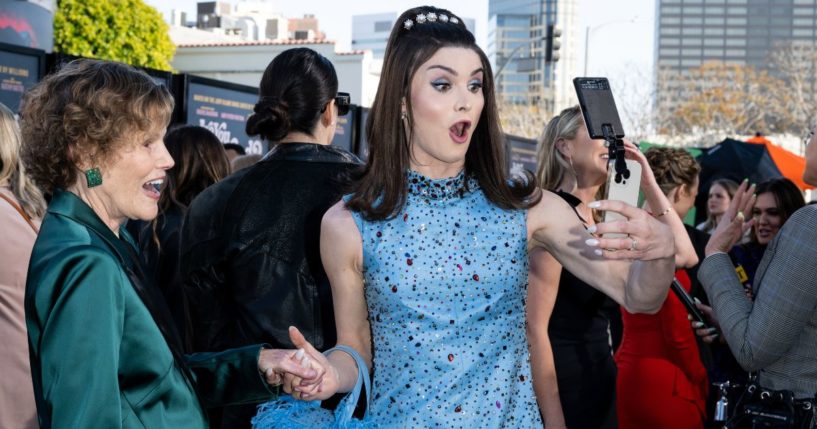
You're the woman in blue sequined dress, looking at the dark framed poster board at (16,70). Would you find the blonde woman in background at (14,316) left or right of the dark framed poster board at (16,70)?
left

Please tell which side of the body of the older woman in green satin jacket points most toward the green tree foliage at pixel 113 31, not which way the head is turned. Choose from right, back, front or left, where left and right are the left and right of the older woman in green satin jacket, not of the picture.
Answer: left

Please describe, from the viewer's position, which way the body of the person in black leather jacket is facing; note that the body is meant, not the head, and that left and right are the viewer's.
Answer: facing away from the viewer and to the right of the viewer

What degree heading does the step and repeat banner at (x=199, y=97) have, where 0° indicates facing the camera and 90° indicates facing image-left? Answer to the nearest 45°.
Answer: approximately 315°

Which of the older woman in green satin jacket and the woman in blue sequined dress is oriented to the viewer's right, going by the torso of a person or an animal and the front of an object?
the older woman in green satin jacket

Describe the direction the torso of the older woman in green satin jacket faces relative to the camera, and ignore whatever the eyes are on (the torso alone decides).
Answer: to the viewer's right

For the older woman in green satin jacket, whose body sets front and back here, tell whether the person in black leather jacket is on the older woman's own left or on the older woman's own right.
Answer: on the older woman's own left

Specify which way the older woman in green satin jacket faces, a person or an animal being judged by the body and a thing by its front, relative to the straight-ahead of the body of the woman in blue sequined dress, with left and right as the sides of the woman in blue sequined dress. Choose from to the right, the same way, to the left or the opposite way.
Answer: to the left

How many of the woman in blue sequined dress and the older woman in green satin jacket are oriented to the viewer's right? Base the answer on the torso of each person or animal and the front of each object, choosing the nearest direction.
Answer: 1

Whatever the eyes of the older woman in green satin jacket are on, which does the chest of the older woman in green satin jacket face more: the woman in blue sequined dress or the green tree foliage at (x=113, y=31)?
the woman in blue sequined dress

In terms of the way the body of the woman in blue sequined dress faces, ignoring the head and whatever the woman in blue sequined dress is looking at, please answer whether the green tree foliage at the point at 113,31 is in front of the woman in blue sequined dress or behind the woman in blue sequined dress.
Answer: behind

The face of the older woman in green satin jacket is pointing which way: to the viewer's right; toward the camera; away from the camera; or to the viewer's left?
to the viewer's right

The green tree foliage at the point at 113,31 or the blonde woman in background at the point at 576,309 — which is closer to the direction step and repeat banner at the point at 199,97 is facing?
the blonde woman in background
